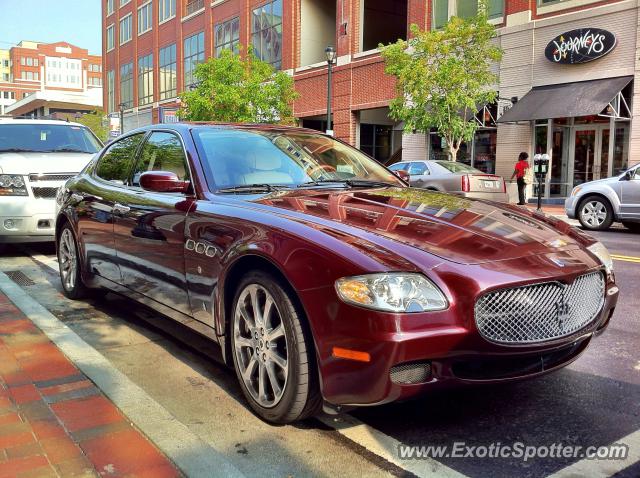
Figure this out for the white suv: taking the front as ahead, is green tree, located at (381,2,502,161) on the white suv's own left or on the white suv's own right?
on the white suv's own left

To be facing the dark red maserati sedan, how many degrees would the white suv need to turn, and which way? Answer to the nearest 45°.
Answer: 0° — it already faces it

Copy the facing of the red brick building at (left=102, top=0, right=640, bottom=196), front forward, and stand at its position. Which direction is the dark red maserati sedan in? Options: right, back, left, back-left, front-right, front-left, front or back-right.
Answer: front-left

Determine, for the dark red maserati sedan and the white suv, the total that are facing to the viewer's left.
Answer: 0

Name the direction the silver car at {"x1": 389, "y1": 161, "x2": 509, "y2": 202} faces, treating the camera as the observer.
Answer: facing away from the viewer and to the left of the viewer

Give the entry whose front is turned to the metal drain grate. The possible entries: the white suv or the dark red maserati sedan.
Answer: the white suv

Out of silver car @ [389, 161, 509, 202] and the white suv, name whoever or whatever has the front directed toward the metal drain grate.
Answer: the white suv

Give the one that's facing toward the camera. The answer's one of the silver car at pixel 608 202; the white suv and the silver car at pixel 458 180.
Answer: the white suv

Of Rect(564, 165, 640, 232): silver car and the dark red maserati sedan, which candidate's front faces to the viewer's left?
the silver car

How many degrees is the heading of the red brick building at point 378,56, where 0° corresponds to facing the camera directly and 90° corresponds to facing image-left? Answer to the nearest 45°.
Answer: approximately 45°

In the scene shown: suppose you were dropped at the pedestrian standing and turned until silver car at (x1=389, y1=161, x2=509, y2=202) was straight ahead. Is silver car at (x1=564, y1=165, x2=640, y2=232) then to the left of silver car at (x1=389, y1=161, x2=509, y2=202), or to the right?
left

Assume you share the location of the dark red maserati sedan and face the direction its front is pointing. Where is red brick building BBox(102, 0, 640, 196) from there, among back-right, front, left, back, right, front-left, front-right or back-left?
back-left

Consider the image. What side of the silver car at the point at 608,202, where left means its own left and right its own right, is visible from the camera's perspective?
left
